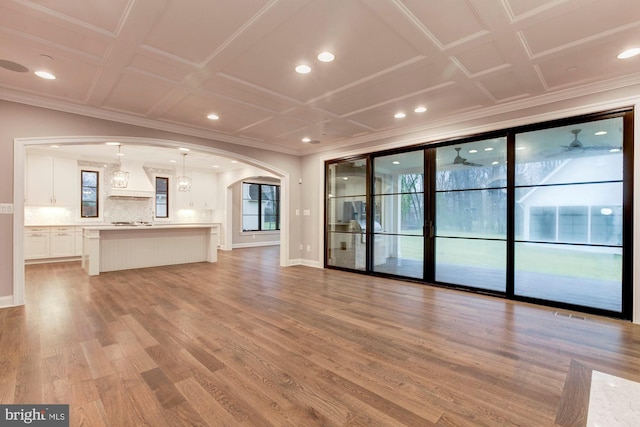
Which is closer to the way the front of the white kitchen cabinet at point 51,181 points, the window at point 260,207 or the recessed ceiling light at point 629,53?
the recessed ceiling light

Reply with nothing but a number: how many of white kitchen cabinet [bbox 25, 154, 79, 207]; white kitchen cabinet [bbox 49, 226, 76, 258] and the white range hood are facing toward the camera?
3

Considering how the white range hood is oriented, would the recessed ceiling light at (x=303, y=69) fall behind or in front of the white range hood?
in front

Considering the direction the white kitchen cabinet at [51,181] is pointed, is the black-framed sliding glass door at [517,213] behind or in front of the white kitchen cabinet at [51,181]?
in front

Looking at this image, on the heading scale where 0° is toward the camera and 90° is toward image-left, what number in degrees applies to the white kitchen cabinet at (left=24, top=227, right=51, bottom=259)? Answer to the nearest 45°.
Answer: approximately 0°

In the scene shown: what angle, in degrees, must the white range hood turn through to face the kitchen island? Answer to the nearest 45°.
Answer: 0° — it already faces it

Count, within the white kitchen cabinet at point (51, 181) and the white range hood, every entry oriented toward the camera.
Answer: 2

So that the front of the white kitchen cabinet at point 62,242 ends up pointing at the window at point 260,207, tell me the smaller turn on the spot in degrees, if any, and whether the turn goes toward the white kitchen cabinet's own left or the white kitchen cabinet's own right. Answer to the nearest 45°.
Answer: approximately 90° to the white kitchen cabinet's own left

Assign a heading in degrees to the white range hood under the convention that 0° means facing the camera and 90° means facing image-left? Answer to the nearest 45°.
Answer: approximately 0°

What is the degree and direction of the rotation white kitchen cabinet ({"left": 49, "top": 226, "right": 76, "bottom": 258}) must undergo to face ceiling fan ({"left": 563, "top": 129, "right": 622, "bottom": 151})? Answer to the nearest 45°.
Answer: approximately 45° to its left
